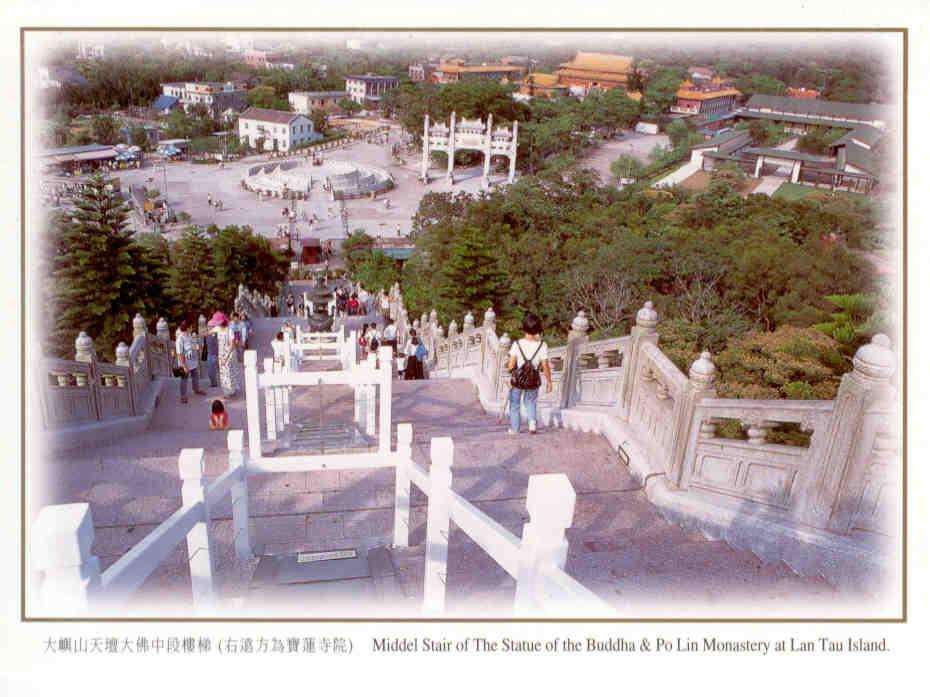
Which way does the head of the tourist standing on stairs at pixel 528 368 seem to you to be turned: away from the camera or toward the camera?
away from the camera

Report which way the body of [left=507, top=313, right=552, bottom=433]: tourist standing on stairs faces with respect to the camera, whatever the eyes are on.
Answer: away from the camera
